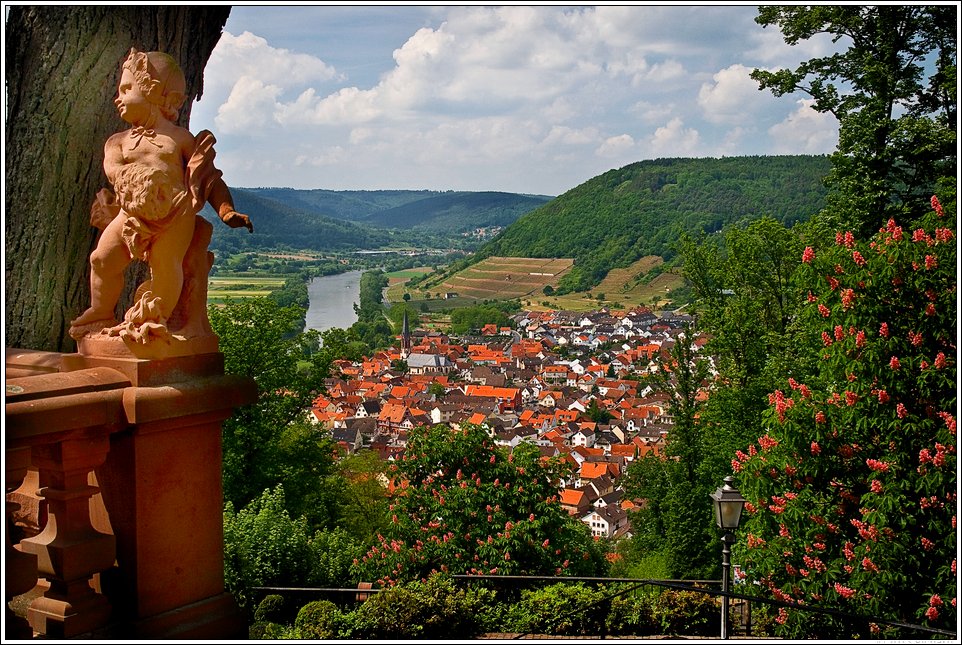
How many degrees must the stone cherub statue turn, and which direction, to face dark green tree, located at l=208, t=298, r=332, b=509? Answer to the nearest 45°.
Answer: approximately 135° to its right

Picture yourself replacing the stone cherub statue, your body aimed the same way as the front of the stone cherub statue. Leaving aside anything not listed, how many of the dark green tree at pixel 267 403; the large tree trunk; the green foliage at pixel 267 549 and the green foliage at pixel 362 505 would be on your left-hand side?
0

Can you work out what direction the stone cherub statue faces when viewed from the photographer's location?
facing the viewer and to the left of the viewer

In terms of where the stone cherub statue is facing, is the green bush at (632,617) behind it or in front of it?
behind

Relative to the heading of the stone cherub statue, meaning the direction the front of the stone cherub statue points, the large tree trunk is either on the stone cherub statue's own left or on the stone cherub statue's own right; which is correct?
on the stone cherub statue's own right

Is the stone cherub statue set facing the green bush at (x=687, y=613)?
no

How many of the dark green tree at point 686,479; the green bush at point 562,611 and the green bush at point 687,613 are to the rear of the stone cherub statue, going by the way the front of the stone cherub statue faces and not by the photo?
3

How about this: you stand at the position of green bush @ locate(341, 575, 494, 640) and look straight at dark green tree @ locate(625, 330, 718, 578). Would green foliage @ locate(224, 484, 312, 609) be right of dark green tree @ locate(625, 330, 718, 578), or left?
left

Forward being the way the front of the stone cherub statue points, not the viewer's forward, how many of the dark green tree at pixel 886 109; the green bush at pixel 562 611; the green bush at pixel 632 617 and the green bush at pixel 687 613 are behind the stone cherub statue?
4

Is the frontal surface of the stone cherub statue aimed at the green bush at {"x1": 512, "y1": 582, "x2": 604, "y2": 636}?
no

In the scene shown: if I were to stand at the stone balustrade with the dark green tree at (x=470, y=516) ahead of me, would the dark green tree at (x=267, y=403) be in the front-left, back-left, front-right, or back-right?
front-left
